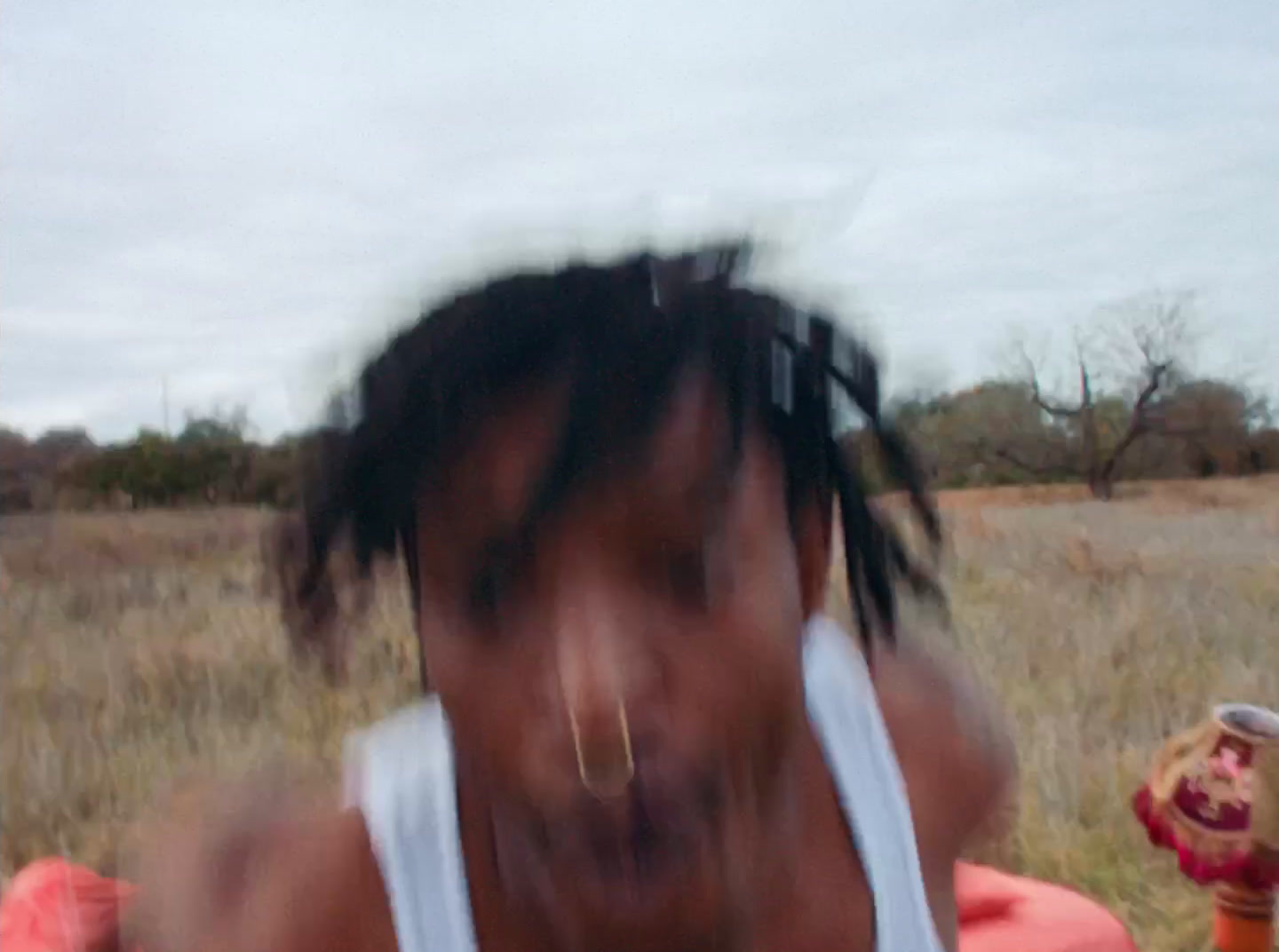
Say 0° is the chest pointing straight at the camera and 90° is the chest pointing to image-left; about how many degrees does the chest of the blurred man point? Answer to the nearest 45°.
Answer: approximately 0°
